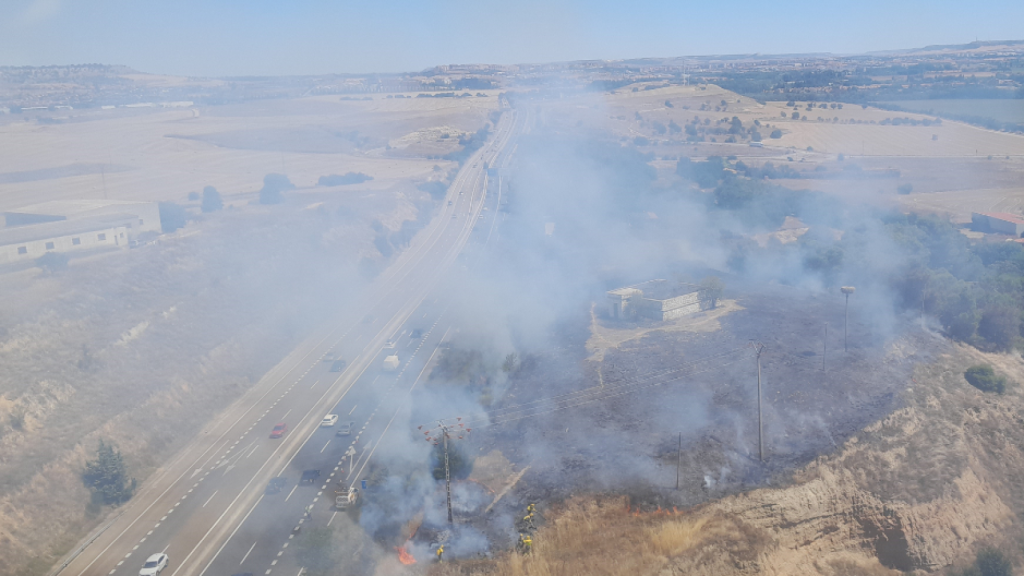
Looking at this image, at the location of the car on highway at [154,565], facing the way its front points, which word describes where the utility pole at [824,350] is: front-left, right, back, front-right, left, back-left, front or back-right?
back-left

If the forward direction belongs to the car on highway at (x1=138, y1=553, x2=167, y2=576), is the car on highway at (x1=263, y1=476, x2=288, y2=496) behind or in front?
behind

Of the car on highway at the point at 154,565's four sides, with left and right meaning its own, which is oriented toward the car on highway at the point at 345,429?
back

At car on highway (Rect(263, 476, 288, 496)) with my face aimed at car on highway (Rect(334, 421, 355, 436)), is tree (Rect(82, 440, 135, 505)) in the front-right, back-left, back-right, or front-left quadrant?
back-left

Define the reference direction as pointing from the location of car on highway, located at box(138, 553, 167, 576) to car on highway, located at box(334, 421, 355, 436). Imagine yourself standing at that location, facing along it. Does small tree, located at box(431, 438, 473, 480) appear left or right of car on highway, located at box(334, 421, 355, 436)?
right

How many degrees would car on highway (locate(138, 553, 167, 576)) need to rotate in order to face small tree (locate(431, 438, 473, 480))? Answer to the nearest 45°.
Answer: approximately 135° to its left

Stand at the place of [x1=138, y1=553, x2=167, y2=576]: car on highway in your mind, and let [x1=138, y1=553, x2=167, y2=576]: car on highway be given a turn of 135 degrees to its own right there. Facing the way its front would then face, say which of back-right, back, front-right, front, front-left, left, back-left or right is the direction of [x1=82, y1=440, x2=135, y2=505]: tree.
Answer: front

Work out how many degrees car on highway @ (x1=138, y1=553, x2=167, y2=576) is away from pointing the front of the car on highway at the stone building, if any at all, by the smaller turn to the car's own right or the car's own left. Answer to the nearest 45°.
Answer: approximately 135° to the car's own left

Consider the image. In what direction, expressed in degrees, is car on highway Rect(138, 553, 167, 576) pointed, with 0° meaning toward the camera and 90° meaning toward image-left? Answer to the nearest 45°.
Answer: approximately 45°

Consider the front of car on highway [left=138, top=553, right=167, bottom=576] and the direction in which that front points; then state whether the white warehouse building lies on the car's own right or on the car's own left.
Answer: on the car's own right

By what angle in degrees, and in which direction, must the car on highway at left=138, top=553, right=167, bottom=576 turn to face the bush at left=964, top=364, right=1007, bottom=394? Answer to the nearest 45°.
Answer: approximately 135° to its left

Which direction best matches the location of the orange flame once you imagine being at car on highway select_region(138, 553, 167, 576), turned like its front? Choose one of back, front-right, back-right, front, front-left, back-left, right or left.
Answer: left
